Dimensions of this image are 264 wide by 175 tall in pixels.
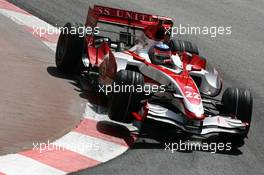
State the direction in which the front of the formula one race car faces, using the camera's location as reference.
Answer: facing the viewer and to the right of the viewer
